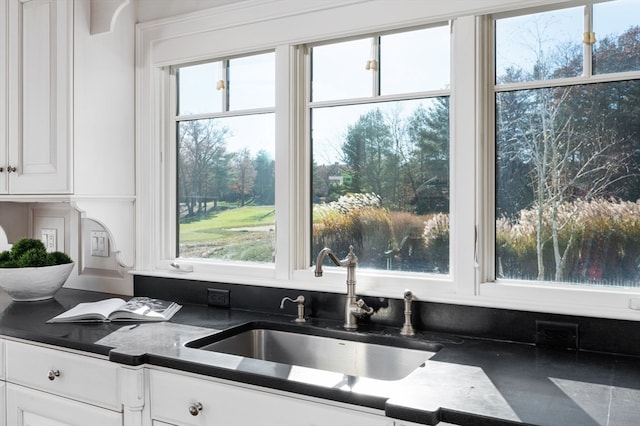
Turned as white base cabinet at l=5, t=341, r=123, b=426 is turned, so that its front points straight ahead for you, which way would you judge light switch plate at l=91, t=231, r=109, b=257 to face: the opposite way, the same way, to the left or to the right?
the same way

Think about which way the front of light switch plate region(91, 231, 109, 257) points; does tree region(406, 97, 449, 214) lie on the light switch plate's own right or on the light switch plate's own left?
on the light switch plate's own left

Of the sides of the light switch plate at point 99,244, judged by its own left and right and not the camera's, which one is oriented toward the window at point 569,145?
left

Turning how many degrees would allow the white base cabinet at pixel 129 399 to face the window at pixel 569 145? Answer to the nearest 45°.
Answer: approximately 135° to its left

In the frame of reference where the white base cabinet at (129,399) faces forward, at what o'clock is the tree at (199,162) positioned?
The tree is roughly at 5 o'clock from the white base cabinet.

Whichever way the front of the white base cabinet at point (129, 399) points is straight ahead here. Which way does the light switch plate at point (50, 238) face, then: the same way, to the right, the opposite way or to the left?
the same way

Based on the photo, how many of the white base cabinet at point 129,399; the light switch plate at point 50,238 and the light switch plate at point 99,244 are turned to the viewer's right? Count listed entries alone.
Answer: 0

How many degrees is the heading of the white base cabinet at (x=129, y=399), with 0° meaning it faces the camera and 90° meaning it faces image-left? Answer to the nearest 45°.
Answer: approximately 45°

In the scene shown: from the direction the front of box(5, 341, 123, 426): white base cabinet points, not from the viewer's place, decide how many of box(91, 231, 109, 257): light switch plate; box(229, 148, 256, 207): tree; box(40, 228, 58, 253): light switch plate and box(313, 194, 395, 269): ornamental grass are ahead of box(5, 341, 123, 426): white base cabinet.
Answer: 0

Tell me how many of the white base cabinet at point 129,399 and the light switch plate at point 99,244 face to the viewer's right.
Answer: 0

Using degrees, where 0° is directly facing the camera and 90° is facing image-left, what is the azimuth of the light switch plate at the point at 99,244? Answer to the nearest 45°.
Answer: approximately 45°

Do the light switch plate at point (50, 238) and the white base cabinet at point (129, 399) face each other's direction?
no

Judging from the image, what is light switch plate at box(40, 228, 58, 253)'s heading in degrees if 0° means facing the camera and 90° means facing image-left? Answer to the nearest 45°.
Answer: approximately 45°

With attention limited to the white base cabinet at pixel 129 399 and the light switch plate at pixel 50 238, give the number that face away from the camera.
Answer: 0

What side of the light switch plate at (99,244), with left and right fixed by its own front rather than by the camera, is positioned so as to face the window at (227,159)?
left

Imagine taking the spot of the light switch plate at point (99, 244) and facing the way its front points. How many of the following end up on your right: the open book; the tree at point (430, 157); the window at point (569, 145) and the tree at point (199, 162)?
0

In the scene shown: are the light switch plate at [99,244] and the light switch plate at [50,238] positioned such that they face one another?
no
